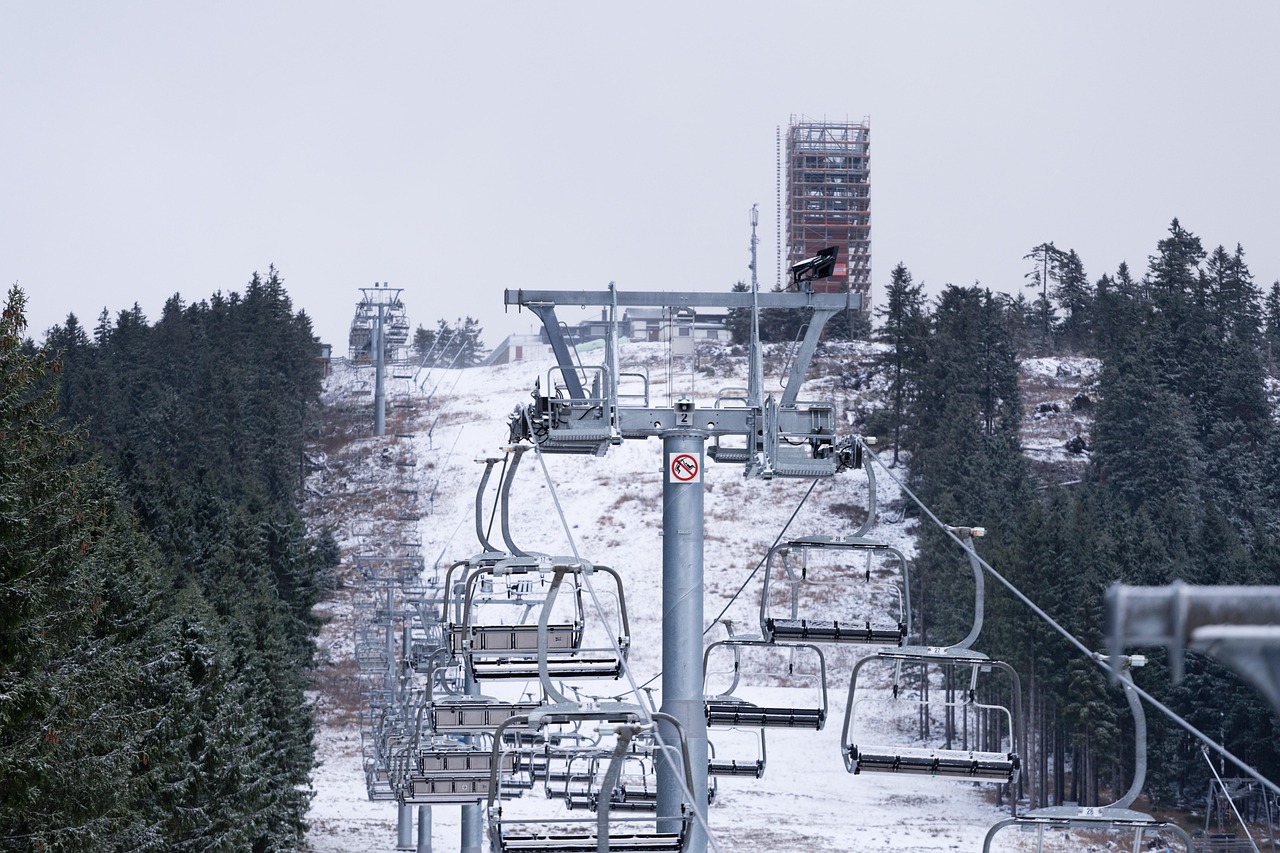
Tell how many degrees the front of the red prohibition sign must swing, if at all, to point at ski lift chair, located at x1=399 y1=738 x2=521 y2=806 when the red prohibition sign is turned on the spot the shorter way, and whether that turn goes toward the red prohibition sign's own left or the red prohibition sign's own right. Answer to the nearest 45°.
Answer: approximately 135° to the red prohibition sign's own right

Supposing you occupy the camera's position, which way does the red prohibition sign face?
facing the viewer

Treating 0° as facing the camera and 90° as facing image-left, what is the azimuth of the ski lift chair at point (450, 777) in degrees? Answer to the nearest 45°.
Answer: approximately 0°
